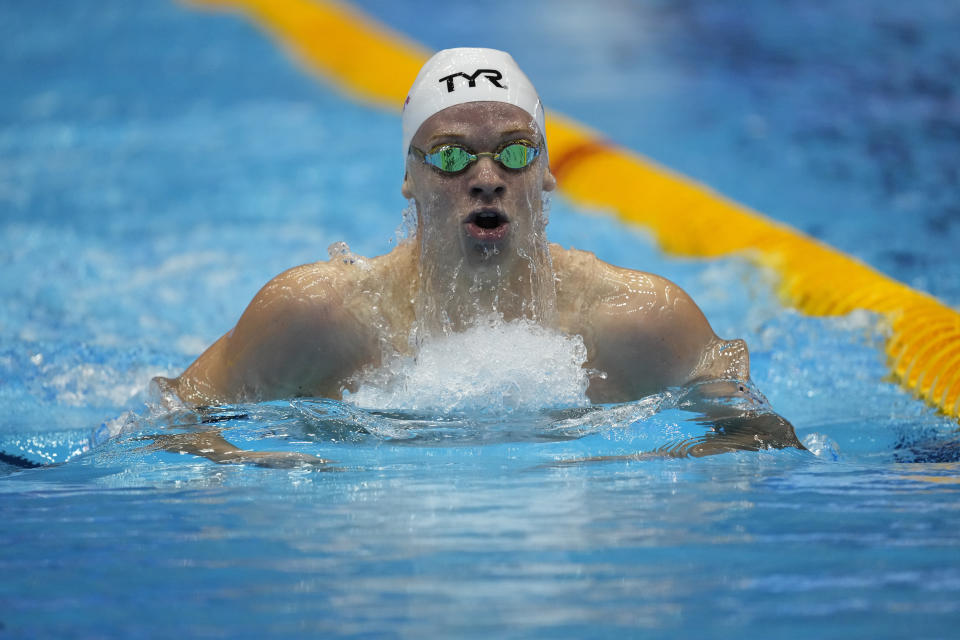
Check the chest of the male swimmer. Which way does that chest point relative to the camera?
toward the camera

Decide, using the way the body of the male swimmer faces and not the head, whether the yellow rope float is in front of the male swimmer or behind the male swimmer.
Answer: behind
